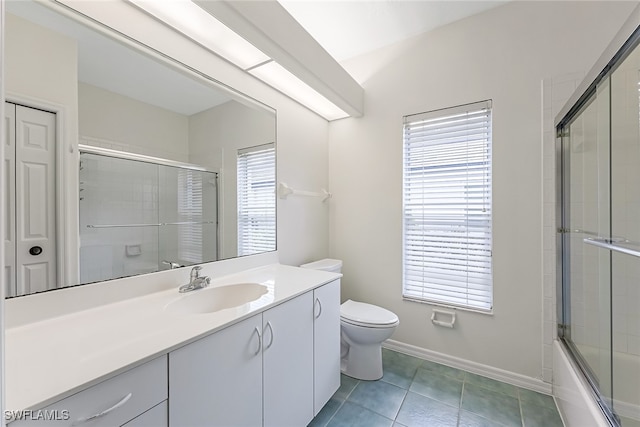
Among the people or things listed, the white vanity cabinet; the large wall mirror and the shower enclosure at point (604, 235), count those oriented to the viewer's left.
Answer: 1

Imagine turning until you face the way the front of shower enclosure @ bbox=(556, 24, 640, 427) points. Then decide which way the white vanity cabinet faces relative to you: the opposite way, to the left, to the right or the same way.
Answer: the opposite way

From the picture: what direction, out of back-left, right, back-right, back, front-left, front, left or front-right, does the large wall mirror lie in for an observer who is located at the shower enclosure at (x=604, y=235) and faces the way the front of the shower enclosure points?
front-left

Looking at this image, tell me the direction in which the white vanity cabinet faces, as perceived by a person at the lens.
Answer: facing the viewer and to the right of the viewer

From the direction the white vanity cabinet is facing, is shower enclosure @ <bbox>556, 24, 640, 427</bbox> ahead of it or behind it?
ahead

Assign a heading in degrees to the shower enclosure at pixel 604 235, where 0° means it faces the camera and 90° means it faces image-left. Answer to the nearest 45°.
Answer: approximately 90°
